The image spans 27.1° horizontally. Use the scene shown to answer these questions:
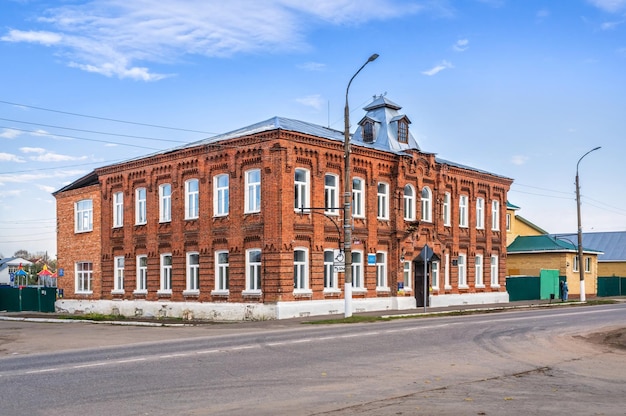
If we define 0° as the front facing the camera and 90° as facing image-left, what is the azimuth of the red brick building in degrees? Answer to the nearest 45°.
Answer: approximately 315°
